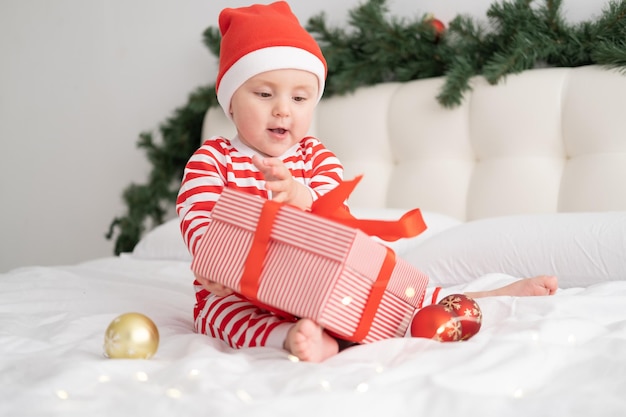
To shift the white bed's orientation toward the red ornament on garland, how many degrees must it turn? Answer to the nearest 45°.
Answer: approximately 135° to its right

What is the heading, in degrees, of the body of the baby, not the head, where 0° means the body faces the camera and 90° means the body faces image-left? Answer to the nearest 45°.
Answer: approximately 315°

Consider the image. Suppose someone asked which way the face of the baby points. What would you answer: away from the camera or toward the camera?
toward the camera

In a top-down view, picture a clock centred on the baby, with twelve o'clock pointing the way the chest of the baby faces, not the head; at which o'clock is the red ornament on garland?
The red ornament on garland is roughly at 8 o'clock from the baby.
